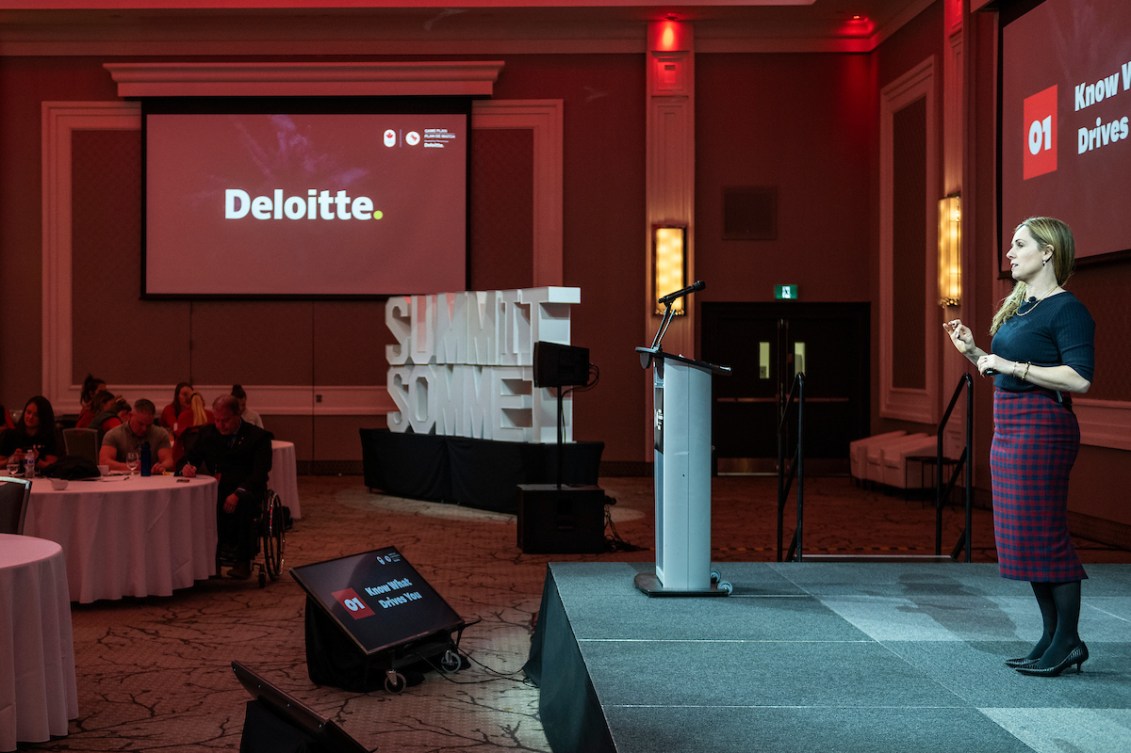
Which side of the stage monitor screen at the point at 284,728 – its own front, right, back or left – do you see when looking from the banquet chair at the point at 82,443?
left

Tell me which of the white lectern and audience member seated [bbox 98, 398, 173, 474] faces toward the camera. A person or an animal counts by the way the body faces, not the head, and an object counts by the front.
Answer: the audience member seated

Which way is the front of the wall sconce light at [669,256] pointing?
toward the camera

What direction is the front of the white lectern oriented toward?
to the viewer's left

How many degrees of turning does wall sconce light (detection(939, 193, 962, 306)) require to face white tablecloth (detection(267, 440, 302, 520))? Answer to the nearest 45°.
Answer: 0° — it already faces it

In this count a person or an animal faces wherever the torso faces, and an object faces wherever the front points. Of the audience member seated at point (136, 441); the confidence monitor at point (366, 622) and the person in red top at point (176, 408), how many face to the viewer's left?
0

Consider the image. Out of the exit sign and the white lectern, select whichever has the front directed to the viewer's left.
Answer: the white lectern

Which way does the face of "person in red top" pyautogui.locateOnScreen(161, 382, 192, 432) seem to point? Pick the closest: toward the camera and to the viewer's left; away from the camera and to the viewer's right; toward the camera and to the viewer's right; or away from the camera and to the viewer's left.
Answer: toward the camera and to the viewer's right

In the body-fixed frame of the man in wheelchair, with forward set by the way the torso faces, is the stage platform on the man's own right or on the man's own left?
on the man's own left

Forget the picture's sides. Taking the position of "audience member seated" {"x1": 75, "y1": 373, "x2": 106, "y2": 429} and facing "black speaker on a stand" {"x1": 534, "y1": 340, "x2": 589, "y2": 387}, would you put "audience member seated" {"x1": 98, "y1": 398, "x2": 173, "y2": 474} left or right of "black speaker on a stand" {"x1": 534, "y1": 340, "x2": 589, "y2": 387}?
right

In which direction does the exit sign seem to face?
toward the camera

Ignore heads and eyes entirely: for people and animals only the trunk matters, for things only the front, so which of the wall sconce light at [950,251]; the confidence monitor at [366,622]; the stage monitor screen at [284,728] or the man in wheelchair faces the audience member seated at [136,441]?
the wall sconce light

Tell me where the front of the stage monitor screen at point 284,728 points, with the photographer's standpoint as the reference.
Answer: facing to the right of the viewer

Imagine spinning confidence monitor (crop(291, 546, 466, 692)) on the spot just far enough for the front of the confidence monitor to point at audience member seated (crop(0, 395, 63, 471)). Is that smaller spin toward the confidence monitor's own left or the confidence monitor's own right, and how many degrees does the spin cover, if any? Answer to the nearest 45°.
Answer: approximately 180°

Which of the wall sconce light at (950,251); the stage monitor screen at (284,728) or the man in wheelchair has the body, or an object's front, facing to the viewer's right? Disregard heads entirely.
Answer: the stage monitor screen

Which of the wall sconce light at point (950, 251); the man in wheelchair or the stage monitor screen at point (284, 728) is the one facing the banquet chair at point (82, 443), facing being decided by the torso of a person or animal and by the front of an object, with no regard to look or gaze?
the wall sconce light

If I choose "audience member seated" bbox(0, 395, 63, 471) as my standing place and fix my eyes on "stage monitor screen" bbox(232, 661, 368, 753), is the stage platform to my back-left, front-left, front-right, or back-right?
front-left

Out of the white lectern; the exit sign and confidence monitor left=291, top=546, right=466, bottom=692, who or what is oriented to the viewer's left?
the white lectern

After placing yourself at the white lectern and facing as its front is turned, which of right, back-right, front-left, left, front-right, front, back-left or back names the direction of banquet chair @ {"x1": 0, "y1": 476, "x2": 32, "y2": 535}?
front

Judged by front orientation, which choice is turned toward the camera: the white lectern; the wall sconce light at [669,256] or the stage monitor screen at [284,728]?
the wall sconce light
